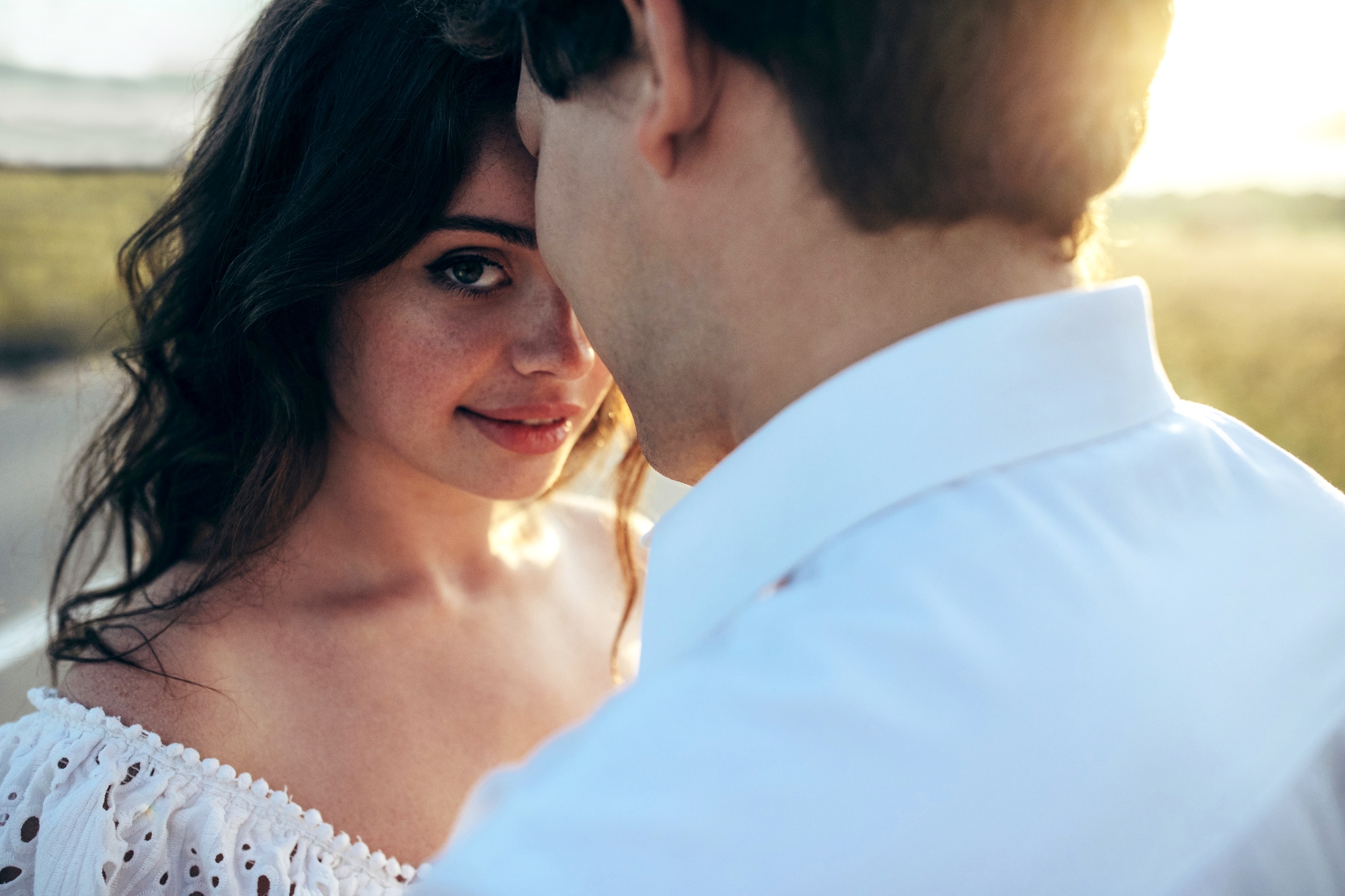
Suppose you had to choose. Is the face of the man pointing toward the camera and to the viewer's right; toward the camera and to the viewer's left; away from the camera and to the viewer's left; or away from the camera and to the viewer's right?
away from the camera and to the viewer's left

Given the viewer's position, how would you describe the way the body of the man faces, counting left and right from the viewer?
facing away from the viewer and to the left of the viewer

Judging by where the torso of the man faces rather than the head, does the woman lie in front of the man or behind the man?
in front

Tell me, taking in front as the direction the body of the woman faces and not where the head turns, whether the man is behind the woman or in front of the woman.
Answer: in front

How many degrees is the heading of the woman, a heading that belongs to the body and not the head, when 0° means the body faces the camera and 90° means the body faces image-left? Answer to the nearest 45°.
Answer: approximately 315°
